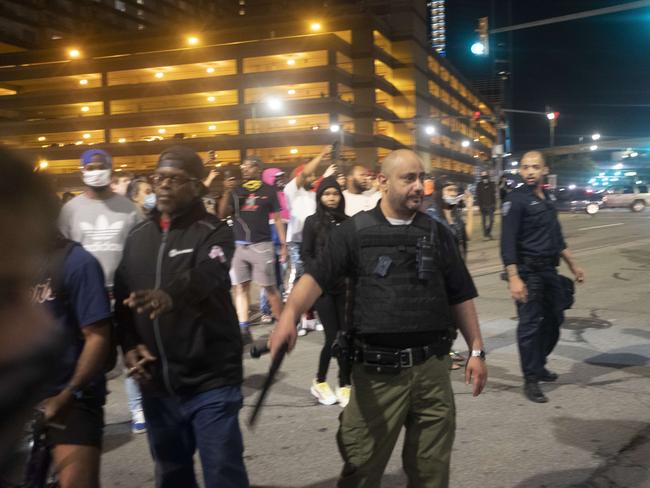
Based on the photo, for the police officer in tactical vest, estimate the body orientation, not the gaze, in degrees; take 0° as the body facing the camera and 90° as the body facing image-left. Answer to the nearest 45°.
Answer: approximately 0°

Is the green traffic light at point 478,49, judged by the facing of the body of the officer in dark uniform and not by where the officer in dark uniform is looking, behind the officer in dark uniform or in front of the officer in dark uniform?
behind

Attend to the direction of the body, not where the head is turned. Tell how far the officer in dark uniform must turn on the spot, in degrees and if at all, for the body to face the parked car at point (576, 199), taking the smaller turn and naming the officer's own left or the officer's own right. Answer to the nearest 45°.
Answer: approximately 135° to the officer's own left

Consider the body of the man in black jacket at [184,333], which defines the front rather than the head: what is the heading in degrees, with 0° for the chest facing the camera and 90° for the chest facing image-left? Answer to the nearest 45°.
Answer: approximately 45°

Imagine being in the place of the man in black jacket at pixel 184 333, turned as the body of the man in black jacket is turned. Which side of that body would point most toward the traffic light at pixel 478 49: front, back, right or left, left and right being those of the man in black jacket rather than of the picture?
back

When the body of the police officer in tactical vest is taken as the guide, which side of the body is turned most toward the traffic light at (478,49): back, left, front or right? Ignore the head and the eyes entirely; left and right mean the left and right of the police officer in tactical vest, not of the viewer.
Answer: back

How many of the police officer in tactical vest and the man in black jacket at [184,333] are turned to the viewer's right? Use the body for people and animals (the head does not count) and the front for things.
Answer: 0

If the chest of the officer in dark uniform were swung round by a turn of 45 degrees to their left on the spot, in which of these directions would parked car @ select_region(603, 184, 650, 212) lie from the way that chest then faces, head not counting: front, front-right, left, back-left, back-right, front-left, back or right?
left

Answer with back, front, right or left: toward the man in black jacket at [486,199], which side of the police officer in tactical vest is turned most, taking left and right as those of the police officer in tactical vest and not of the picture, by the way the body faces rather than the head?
back

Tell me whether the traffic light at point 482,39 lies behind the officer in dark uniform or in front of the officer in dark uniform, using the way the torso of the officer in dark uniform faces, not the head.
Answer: behind

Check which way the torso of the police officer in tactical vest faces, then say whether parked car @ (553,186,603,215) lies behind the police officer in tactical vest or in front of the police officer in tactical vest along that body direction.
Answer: behind
